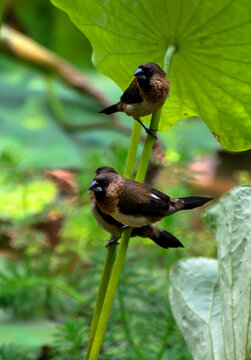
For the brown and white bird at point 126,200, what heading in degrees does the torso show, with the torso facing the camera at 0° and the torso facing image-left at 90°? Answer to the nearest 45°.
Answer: approximately 90°

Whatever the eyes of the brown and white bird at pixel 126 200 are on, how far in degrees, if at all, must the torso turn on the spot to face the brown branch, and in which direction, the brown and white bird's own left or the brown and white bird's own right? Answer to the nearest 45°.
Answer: approximately 45° to the brown and white bird's own right
